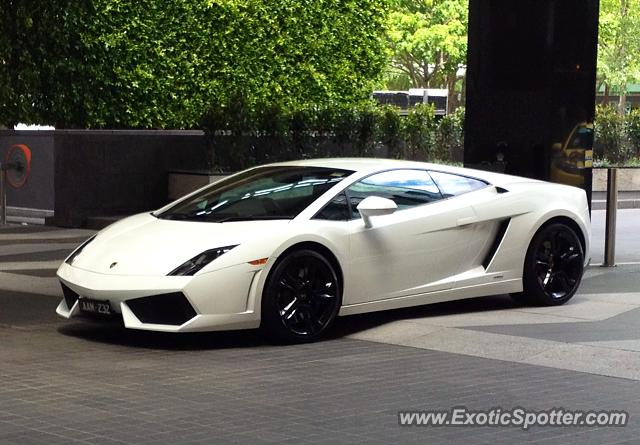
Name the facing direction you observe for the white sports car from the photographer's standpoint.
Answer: facing the viewer and to the left of the viewer

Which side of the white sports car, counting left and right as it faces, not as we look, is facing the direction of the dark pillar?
back

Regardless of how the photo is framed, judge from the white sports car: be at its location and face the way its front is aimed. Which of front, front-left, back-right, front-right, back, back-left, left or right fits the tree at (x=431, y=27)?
back-right

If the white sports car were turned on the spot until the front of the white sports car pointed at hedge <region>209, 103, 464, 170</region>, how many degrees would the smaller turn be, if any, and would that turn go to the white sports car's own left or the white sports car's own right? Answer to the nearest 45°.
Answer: approximately 135° to the white sports car's own right

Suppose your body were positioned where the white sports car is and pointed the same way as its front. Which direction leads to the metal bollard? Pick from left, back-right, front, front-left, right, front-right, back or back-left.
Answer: back

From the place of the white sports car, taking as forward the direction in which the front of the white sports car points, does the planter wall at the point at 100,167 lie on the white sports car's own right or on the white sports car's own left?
on the white sports car's own right
